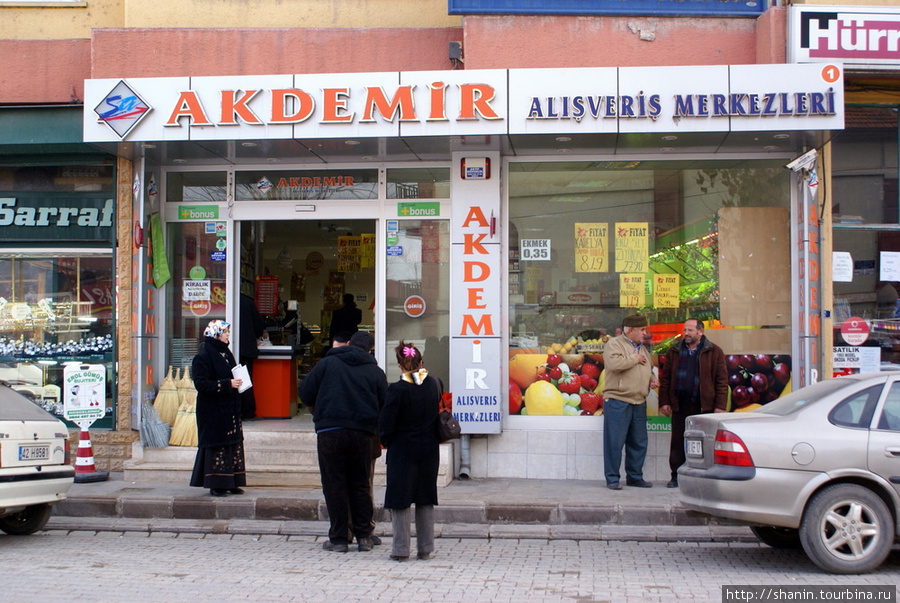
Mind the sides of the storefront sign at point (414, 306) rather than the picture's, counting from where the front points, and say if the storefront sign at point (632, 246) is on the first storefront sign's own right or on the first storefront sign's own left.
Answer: on the first storefront sign's own left

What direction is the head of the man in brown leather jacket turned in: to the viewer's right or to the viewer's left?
to the viewer's left

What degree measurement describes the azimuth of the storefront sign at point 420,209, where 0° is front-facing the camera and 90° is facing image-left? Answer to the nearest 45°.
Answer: approximately 0°

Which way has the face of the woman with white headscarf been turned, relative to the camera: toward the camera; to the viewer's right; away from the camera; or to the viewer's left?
to the viewer's right
